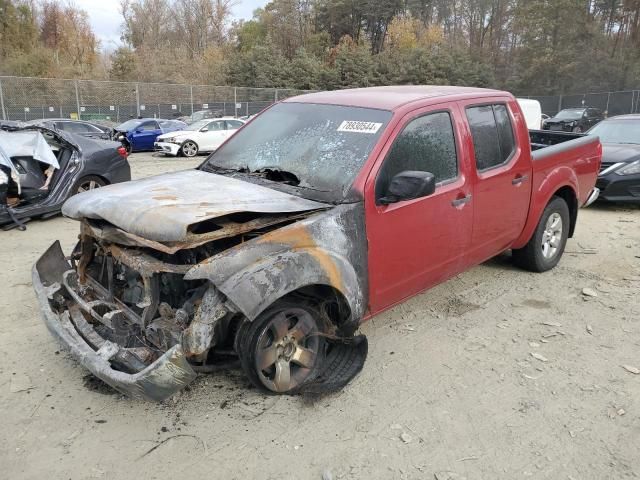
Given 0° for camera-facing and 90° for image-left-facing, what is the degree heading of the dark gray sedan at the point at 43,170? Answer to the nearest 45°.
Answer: approximately 45°

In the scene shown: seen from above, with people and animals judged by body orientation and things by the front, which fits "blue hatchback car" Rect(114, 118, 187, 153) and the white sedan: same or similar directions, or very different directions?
same or similar directions

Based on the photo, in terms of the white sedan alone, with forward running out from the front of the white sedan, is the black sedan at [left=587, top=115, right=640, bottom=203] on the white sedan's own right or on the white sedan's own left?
on the white sedan's own left

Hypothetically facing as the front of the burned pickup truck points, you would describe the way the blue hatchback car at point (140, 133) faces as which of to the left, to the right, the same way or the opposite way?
the same way

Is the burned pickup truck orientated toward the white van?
no

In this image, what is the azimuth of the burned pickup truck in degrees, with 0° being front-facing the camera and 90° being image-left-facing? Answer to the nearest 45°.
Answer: approximately 45°

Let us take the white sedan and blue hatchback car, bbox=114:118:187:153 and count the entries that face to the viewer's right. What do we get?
0

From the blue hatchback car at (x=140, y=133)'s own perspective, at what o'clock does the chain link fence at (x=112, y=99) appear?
The chain link fence is roughly at 4 o'clock from the blue hatchback car.

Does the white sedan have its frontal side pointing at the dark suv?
no

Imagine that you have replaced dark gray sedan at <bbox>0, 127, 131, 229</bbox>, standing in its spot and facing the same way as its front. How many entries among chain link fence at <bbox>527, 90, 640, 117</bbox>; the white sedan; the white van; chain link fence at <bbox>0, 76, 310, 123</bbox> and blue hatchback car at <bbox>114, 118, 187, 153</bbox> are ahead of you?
0

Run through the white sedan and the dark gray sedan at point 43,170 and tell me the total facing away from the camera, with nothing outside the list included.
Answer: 0

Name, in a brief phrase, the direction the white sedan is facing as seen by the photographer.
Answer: facing the viewer and to the left of the viewer

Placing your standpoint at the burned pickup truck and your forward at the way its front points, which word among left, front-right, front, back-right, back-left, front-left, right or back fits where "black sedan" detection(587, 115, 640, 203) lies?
back

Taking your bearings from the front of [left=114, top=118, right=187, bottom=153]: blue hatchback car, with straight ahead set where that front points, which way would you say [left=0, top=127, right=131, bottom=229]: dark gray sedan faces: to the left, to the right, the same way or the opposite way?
the same way

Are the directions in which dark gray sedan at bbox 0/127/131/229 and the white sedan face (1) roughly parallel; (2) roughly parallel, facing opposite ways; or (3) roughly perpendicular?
roughly parallel

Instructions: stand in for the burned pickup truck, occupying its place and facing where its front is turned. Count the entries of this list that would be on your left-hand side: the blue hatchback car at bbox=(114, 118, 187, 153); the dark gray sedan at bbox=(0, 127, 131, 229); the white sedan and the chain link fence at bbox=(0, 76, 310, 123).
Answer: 0

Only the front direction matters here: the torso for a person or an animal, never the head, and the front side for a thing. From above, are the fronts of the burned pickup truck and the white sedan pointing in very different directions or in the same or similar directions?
same or similar directions
